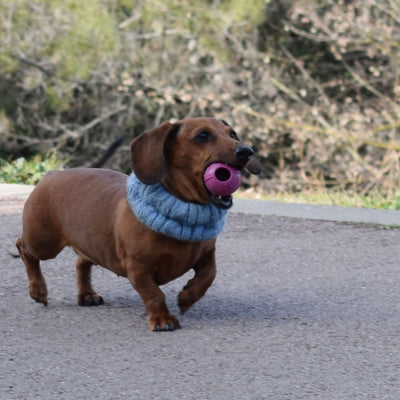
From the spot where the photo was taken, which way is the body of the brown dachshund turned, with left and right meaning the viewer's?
facing the viewer and to the right of the viewer
